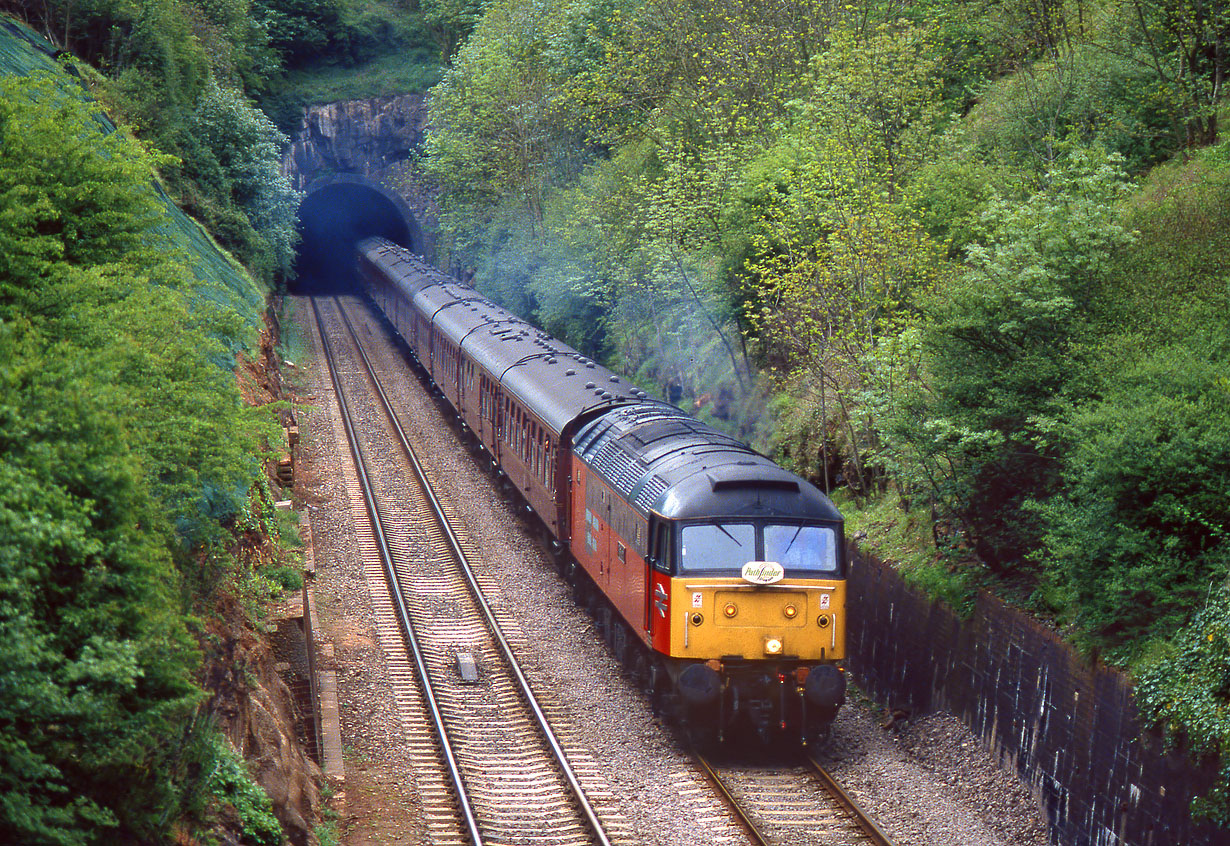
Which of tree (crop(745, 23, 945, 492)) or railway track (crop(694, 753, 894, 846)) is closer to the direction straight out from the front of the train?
the railway track

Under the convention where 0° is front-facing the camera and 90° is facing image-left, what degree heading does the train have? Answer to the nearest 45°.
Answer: approximately 0°

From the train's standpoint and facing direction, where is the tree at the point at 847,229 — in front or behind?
behind
